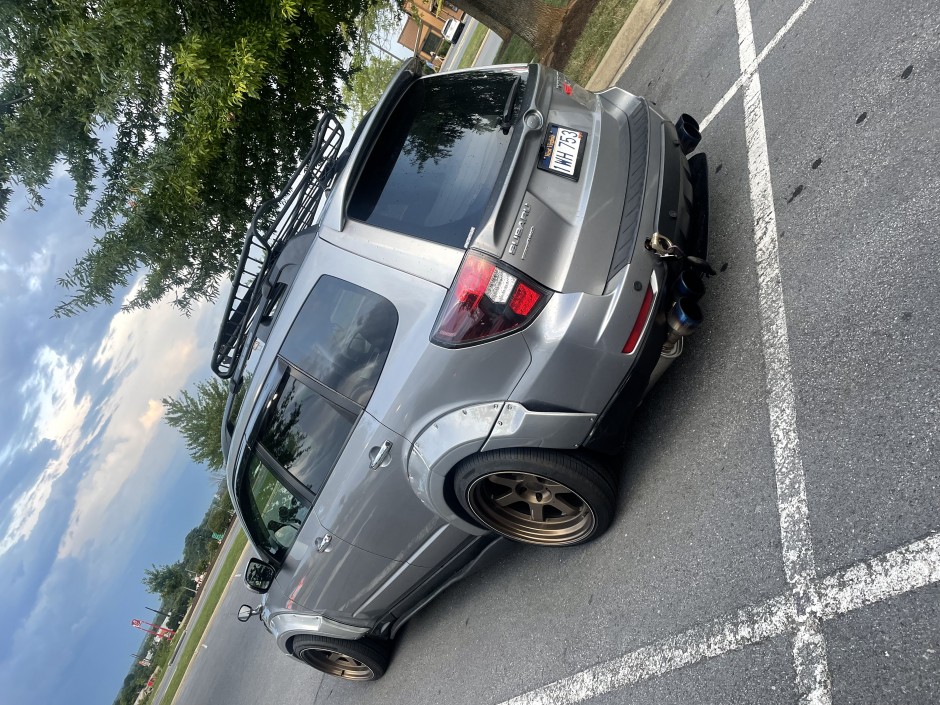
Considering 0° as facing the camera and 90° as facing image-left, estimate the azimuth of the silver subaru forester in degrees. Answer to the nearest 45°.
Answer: approximately 135°
